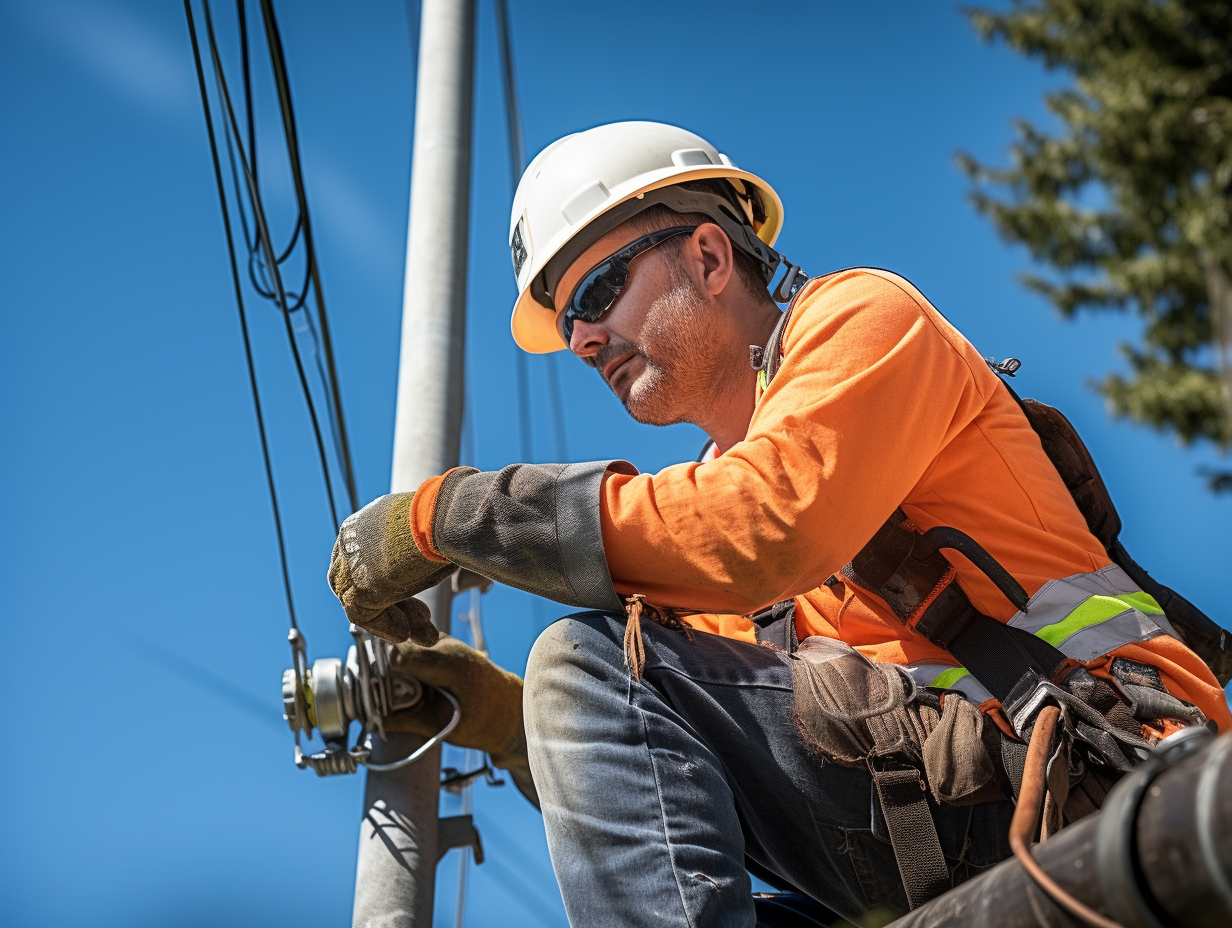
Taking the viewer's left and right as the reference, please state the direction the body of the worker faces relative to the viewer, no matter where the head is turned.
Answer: facing to the left of the viewer
